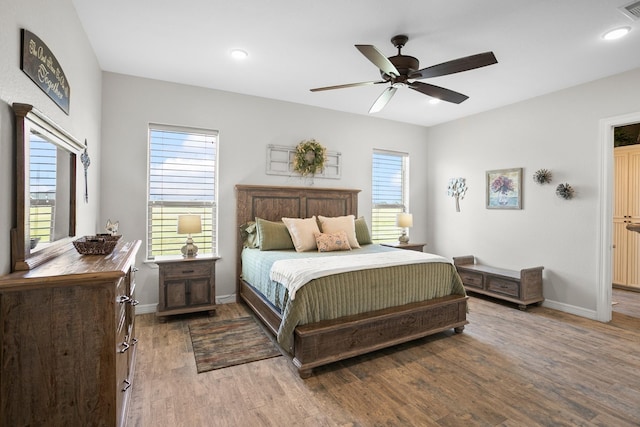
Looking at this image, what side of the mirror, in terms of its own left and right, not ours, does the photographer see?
right

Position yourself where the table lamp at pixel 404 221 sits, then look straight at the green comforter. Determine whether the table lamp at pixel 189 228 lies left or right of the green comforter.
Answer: right

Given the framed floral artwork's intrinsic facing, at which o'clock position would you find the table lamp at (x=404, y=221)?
The table lamp is roughly at 1 o'clock from the framed floral artwork.

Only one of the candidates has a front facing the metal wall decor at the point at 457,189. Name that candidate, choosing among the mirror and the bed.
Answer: the mirror

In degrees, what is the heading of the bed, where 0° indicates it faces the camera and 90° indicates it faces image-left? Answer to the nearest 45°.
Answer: approximately 315°

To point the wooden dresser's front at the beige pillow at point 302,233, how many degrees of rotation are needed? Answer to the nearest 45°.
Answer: approximately 45° to its left

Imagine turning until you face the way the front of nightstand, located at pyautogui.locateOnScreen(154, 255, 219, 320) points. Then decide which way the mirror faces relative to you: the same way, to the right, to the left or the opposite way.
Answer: to the left

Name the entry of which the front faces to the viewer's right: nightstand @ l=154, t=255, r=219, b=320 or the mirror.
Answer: the mirror

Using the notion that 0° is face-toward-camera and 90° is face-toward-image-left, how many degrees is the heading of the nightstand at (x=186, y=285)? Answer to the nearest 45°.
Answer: approximately 0°

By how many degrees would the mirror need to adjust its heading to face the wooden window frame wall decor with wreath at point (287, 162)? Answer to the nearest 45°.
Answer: approximately 45° to its left

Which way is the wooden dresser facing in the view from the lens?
facing to the right of the viewer
